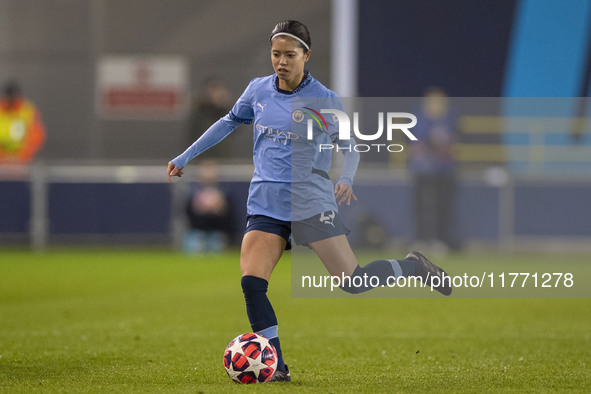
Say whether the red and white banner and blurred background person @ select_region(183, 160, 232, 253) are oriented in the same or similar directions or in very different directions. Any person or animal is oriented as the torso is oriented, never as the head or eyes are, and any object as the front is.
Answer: same or similar directions

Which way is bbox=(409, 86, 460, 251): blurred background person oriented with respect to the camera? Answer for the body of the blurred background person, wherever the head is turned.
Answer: toward the camera

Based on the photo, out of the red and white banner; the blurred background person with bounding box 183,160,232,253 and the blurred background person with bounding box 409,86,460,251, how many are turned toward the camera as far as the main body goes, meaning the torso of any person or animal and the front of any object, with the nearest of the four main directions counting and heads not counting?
3

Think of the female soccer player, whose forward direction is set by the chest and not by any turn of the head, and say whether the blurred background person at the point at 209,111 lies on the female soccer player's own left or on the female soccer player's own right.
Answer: on the female soccer player's own right

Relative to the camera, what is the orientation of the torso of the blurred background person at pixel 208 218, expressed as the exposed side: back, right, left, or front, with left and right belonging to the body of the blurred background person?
front

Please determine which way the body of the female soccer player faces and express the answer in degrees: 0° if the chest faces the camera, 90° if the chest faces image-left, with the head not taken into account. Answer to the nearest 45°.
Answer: approximately 45°

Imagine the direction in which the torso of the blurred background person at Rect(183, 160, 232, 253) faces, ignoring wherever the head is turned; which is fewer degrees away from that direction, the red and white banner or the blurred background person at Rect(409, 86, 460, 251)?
the blurred background person

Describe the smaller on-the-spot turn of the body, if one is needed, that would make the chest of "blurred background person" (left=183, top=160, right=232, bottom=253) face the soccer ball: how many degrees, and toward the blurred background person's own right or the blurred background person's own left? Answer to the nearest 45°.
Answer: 0° — they already face it

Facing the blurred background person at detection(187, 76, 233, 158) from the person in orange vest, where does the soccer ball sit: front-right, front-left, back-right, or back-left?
front-right

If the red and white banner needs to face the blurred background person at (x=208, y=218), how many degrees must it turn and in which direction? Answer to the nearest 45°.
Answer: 0° — it already faces them

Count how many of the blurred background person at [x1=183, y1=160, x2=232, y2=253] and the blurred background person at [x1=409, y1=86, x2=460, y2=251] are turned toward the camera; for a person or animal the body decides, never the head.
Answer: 2

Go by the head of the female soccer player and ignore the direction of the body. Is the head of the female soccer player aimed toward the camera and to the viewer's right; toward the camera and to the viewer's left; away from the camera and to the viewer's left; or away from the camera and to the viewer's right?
toward the camera and to the viewer's left

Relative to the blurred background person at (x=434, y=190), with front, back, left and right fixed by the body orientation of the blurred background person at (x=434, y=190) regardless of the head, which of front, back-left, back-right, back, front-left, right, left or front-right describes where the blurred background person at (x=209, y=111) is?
right

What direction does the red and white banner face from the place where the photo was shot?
facing the viewer

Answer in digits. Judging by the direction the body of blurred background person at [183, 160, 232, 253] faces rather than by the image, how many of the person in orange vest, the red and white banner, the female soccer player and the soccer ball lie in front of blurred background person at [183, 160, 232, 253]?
2

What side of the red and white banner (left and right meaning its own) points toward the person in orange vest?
right
